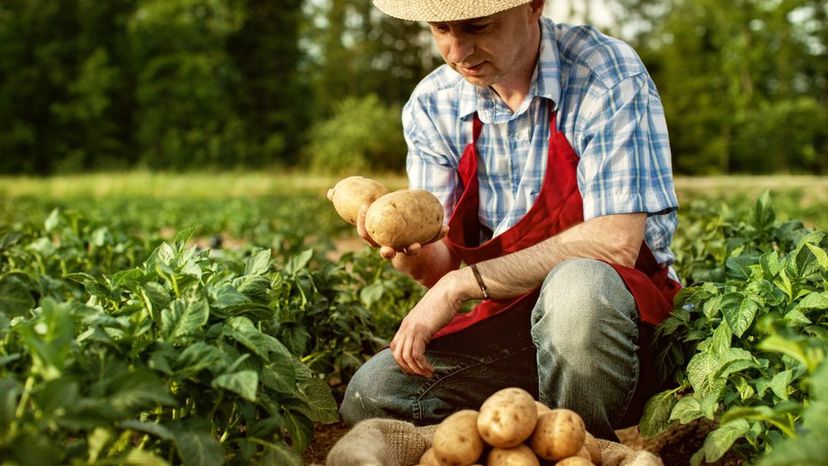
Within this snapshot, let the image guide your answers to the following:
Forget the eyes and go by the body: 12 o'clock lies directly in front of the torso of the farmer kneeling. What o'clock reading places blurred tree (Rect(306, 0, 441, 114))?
The blurred tree is roughly at 4 o'clock from the farmer kneeling.

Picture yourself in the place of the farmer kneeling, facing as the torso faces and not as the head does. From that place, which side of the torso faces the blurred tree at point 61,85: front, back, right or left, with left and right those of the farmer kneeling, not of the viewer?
right

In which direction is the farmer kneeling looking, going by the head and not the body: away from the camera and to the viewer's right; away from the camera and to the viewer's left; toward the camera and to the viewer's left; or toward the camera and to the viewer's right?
toward the camera and to the viewer's left

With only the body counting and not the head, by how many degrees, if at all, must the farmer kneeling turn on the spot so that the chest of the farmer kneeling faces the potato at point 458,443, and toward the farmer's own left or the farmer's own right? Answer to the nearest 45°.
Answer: approximately 45° to the farmer's own left

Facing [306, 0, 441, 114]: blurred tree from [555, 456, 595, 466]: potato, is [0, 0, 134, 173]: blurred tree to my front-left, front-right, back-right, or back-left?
front-left

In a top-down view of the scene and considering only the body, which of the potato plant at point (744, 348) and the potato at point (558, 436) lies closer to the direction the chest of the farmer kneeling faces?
the potato

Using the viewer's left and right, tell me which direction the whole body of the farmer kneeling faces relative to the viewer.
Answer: facing the viewer and to the left of the viewer

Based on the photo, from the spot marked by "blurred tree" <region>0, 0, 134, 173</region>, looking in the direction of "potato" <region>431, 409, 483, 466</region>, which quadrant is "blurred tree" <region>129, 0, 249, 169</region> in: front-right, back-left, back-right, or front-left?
front-left

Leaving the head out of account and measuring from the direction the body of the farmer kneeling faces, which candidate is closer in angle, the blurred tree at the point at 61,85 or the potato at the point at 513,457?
the potato

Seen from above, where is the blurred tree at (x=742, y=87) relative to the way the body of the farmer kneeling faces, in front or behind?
behind

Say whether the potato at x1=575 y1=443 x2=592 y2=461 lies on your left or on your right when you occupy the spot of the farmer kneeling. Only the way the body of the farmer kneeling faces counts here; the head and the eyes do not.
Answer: on your left

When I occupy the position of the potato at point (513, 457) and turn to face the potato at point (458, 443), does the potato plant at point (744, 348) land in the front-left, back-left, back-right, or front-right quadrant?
back-right

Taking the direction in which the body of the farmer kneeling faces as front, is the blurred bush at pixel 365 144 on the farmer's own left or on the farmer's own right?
on the farmer's own right

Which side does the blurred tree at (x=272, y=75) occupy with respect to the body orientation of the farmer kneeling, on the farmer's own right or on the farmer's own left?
on the farmer's own right

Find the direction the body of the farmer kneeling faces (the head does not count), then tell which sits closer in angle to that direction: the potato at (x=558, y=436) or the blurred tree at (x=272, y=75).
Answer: the potato
